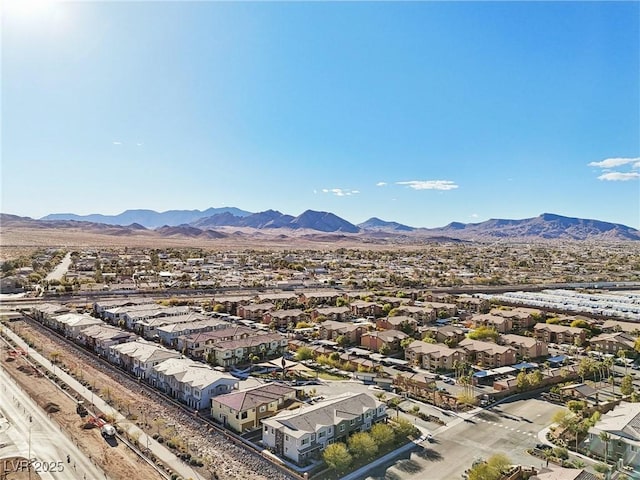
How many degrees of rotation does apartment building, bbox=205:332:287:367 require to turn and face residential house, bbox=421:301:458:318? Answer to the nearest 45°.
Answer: approximately 90° to its left

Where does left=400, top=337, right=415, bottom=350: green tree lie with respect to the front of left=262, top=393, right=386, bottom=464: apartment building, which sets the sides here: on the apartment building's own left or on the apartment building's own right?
on the apartment building's own left

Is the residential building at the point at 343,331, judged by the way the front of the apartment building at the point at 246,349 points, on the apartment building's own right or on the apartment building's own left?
on the apartment building's own left

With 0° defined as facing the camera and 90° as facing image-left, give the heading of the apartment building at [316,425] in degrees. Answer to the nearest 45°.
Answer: approximately 315°

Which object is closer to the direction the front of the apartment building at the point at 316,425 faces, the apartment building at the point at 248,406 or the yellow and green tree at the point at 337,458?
the yellow and green tree

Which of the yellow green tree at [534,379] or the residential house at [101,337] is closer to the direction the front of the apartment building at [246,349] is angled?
the yellow green tree

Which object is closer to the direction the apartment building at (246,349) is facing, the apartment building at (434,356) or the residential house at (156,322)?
the apartment building

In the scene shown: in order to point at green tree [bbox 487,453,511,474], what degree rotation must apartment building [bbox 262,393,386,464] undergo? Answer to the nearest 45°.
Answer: approximately 45° to its left

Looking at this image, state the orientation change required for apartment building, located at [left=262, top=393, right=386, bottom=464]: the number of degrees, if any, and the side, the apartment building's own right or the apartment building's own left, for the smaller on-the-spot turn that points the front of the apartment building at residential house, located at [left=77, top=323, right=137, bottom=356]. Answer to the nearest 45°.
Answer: approximately 180°

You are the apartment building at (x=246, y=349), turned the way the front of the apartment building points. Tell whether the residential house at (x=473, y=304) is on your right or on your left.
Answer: on your left

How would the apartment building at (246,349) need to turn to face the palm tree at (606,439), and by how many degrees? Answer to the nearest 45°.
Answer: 0° — it already faces it
